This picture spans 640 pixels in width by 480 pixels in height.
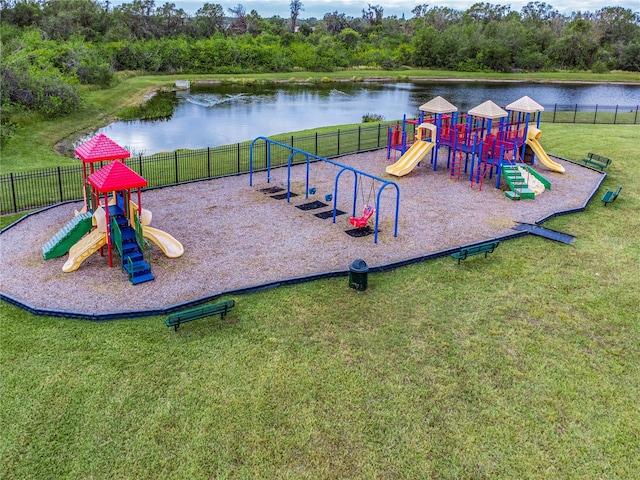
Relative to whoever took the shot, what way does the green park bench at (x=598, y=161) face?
facing the viewer and to the left of the viewer

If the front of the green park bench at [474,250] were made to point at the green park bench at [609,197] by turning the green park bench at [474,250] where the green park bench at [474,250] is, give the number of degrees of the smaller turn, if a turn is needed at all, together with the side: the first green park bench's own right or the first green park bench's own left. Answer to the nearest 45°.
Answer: approximately 90° to the first green park bench's own right

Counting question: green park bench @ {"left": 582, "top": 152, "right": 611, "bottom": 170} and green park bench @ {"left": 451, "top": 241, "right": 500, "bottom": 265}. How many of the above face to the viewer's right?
0

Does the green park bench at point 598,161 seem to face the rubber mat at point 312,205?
yes

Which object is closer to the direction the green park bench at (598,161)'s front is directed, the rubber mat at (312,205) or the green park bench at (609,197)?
the rubber mat

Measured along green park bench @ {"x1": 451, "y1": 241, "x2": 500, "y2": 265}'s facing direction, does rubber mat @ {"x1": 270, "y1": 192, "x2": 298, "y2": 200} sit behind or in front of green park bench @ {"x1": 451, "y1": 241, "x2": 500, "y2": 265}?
in front

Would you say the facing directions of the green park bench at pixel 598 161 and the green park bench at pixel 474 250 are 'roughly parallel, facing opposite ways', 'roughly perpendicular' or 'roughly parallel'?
roughly perpendicular

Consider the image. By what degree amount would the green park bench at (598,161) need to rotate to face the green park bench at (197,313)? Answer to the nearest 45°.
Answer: approximately 45° to its left

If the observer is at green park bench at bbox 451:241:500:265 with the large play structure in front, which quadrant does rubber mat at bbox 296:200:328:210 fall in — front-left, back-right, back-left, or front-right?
front-left

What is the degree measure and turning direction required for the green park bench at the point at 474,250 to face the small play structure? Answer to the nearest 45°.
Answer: approximately 45° to its left

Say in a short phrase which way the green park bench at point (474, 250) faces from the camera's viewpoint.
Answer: facing away from the viewer and to the left of the viewer

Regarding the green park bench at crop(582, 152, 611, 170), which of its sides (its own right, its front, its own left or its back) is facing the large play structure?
front

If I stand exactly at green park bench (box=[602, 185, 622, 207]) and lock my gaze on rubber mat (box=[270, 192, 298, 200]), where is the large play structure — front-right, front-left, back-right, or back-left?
front-right

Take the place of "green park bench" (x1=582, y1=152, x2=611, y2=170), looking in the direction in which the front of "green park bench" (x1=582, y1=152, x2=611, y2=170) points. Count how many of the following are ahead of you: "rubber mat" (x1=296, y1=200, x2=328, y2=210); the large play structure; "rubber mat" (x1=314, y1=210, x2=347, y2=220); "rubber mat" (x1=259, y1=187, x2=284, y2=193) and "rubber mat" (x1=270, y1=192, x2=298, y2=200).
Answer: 5

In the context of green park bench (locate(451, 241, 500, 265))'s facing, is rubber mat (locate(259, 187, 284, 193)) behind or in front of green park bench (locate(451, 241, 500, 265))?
in front
